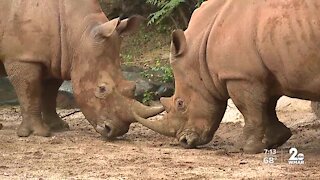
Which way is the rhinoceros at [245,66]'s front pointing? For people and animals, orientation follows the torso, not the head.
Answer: to the viewer's left

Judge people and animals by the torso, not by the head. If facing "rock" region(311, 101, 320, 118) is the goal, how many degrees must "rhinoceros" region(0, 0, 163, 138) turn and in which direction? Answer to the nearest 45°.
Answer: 0° — it already faces it

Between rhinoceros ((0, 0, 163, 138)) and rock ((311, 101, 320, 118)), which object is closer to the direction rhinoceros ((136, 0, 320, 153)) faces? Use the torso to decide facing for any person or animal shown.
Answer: the rhinoceros

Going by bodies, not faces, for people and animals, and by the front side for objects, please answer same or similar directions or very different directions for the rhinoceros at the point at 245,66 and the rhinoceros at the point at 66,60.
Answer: very different directions

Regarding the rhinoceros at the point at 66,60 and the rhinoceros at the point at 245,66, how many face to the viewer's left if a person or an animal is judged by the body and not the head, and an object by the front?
1

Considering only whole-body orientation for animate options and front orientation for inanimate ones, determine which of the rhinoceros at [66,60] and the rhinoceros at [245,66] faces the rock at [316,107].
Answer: the rhinoceros at [66,60]

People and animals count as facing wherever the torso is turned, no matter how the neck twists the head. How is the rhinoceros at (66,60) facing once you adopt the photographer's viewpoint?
facing to the right of the viewer

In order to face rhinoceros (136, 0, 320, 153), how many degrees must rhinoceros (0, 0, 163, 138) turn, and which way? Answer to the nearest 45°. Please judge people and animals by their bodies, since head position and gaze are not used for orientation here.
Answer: approximately 45° to its right
